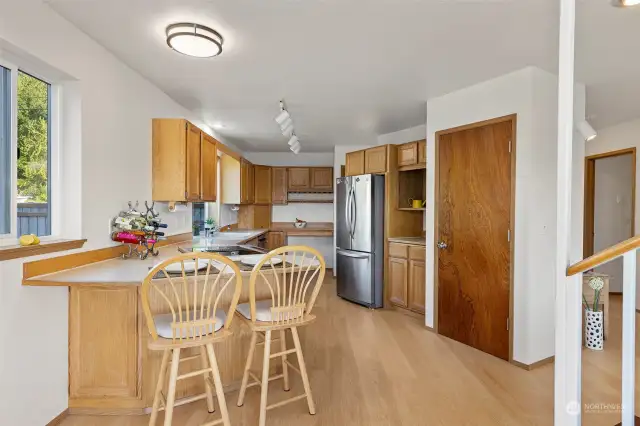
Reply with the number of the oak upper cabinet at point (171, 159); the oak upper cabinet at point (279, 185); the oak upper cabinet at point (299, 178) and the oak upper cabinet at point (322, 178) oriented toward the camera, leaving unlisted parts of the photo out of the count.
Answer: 3

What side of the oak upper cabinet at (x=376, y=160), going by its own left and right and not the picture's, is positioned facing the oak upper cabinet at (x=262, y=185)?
right

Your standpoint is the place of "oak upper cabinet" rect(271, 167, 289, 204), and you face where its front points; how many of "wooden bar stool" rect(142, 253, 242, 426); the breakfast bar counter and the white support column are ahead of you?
3

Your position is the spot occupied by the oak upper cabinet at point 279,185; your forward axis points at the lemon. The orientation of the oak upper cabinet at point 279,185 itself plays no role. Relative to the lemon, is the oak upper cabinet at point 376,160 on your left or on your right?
left

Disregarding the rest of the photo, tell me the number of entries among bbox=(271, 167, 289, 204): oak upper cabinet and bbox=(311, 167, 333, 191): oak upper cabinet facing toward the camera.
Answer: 2

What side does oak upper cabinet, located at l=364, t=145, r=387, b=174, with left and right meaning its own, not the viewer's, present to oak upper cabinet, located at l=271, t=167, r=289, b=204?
right

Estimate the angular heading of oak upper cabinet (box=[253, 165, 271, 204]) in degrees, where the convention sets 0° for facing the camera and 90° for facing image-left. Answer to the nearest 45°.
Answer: approximately 0°
